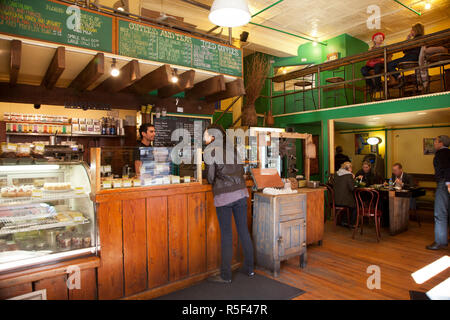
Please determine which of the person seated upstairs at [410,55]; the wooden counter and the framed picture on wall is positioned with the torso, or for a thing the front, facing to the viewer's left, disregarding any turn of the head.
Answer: the person seated upstairs

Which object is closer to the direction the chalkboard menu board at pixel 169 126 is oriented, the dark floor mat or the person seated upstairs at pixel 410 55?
the dark floor mat

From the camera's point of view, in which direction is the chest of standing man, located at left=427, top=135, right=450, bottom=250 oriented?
to the viewer's left

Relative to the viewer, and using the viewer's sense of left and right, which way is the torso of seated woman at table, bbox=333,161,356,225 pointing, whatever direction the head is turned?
facing away from the viewer and to the right of the viewer

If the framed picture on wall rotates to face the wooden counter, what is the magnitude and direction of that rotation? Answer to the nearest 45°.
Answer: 0° — it already faces it

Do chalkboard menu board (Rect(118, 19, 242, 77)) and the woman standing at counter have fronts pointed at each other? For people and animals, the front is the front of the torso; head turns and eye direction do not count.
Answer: yes

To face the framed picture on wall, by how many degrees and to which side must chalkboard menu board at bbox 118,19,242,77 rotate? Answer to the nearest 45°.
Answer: approximately 90° to its left

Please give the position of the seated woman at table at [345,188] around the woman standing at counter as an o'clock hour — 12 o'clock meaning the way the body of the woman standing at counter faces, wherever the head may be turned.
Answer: The seated woman at table is roughly at 3 o'clock from the woman standing at counter.
